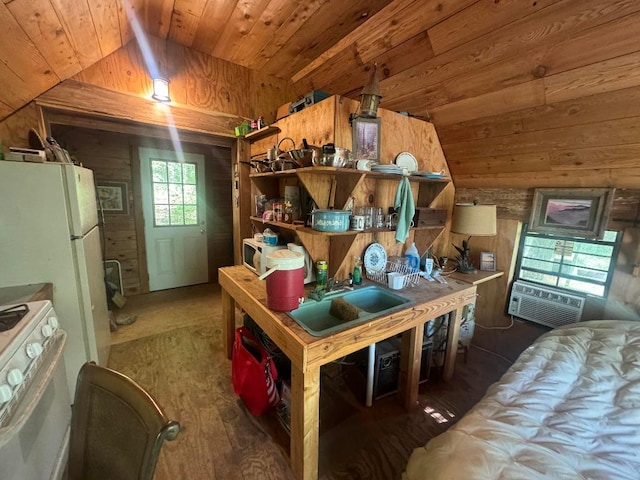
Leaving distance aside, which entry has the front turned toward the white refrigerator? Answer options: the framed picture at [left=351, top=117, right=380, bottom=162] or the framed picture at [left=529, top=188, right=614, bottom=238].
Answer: the framed picture at [left=529, top=188, right=614, bottom=238]

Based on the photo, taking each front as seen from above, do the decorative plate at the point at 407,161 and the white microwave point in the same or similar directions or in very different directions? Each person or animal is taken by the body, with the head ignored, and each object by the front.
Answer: same or similar directions

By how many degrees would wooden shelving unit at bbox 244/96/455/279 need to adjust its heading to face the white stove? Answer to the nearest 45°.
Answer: approximately 45° to its right

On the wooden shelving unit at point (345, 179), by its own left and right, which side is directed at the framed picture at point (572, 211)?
left

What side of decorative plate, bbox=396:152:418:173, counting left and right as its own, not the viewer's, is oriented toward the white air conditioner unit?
left

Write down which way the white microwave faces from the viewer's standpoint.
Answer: facing the viewer and to the left of the viewer

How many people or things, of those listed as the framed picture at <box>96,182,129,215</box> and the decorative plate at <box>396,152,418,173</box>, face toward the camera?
2

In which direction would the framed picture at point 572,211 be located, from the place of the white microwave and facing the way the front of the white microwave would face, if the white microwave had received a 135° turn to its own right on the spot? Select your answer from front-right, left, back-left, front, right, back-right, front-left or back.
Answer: right

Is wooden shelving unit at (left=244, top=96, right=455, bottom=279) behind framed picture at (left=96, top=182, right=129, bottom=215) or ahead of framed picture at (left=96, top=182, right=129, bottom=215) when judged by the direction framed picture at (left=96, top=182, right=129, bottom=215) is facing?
ahead

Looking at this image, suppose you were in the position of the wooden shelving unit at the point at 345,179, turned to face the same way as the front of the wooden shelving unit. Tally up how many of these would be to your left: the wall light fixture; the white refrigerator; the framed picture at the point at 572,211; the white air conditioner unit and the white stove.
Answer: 2

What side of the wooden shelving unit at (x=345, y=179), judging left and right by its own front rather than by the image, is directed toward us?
front

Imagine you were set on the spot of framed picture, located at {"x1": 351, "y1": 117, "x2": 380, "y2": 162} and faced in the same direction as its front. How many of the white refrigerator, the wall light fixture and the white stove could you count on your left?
0

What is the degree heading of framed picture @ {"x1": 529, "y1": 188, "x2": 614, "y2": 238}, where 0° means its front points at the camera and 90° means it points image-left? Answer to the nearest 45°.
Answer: approximately 45°

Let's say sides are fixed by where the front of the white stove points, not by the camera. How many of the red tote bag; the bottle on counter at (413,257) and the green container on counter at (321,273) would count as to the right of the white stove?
0

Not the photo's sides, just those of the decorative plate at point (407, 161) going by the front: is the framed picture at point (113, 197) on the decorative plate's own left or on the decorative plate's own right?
on the decorative plate's own right

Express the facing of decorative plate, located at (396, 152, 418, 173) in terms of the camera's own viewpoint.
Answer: facing the viewer

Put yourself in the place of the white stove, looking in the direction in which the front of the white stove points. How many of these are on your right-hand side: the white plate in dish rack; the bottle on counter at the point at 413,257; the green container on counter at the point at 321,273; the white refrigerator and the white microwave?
0

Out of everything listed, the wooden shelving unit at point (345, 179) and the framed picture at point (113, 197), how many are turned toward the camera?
2
